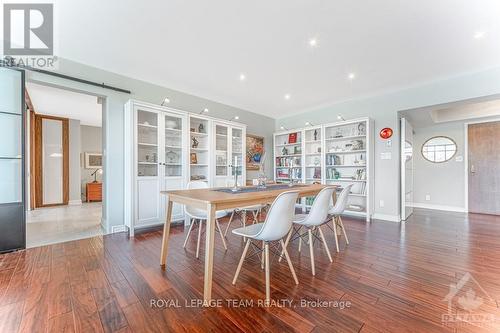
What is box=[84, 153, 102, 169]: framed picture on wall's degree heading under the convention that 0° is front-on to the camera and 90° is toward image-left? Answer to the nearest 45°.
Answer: approximately 0°

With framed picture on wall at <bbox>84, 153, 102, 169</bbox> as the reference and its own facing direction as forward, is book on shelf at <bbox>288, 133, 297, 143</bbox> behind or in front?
in front

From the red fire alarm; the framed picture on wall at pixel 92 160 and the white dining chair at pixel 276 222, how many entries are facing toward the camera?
2

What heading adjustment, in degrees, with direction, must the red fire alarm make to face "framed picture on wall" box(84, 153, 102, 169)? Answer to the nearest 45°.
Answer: approximately 90° to its right

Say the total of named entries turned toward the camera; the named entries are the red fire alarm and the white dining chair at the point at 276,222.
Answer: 1

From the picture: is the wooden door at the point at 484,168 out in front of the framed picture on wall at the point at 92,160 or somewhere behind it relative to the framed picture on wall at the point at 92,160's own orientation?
in front

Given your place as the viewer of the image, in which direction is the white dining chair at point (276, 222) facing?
facing away from the viewer and to the left of the viewer
